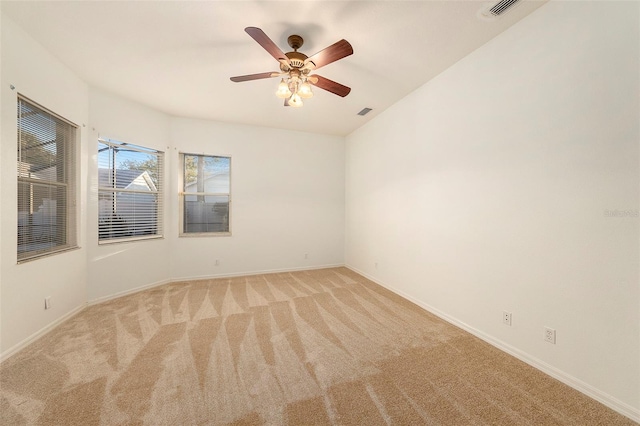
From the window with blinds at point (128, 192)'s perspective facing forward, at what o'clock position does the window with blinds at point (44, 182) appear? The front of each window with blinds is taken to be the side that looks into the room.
the window with blinds at point (44, 182) is roughly at 3 o'clock from the window with blinds at point (128, 192).

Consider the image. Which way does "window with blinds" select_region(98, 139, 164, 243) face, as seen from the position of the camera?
facing the viewer and to the right of the viewer

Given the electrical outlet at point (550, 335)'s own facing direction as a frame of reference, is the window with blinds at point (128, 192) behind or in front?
in front

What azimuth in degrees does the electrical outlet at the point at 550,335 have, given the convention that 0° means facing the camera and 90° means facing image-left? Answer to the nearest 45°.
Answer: approximately 45°

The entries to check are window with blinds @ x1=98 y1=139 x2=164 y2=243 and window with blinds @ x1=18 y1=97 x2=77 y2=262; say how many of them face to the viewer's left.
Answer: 0

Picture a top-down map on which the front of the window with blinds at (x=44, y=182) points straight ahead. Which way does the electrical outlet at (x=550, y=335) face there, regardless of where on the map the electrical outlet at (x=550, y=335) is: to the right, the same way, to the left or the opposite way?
the opposite way

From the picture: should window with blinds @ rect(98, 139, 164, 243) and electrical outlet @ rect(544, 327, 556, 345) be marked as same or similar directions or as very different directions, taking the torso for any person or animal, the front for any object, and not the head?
very different directions

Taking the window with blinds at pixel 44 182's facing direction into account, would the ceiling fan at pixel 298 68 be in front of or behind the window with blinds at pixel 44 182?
in front

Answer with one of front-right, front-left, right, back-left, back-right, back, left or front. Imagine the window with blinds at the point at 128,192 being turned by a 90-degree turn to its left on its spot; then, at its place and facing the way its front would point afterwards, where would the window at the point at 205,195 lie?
front-right

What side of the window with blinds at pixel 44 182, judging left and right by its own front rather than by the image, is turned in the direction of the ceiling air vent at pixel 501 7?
front

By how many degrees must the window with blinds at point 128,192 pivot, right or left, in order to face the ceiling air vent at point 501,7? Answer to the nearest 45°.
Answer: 0° — it already faces it
